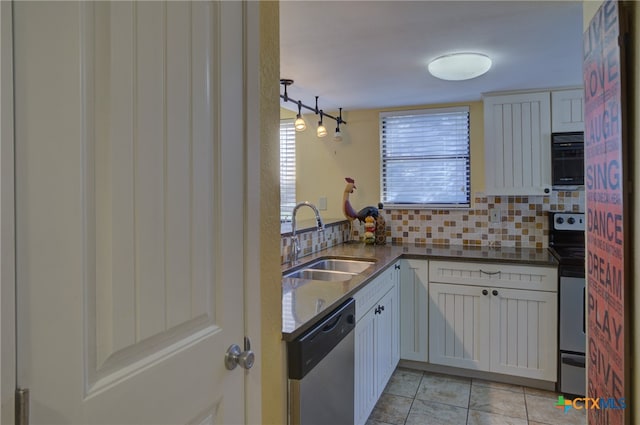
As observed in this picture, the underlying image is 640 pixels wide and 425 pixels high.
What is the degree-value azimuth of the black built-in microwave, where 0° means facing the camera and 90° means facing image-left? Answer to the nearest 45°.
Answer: approximately 0°

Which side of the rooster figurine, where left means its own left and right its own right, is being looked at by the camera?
left

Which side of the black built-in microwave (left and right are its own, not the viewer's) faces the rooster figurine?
right

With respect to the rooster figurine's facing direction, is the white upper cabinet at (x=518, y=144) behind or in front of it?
behind

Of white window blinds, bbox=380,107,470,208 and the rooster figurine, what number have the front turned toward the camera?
1

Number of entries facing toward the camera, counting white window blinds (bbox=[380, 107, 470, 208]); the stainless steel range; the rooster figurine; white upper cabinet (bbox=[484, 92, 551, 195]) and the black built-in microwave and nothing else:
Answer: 4

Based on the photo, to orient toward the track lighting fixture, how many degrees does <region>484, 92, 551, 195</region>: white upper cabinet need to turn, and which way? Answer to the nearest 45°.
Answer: approximately 90° to its right

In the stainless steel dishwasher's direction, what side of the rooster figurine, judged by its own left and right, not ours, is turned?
left

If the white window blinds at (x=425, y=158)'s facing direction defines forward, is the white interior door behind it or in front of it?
in front
